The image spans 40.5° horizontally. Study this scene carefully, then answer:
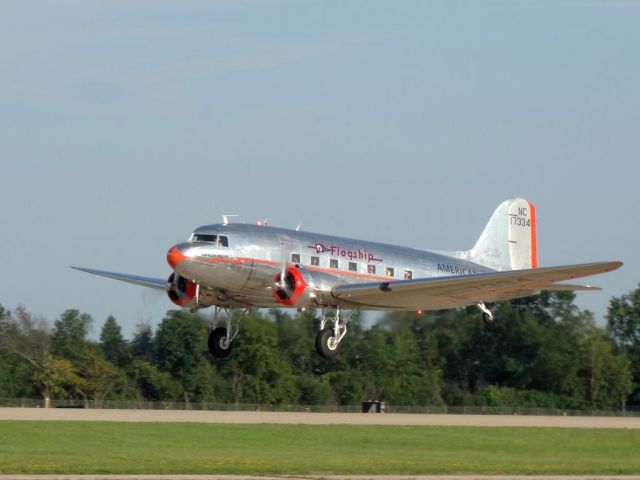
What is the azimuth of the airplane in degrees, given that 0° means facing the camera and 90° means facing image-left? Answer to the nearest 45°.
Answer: approximately 45°
